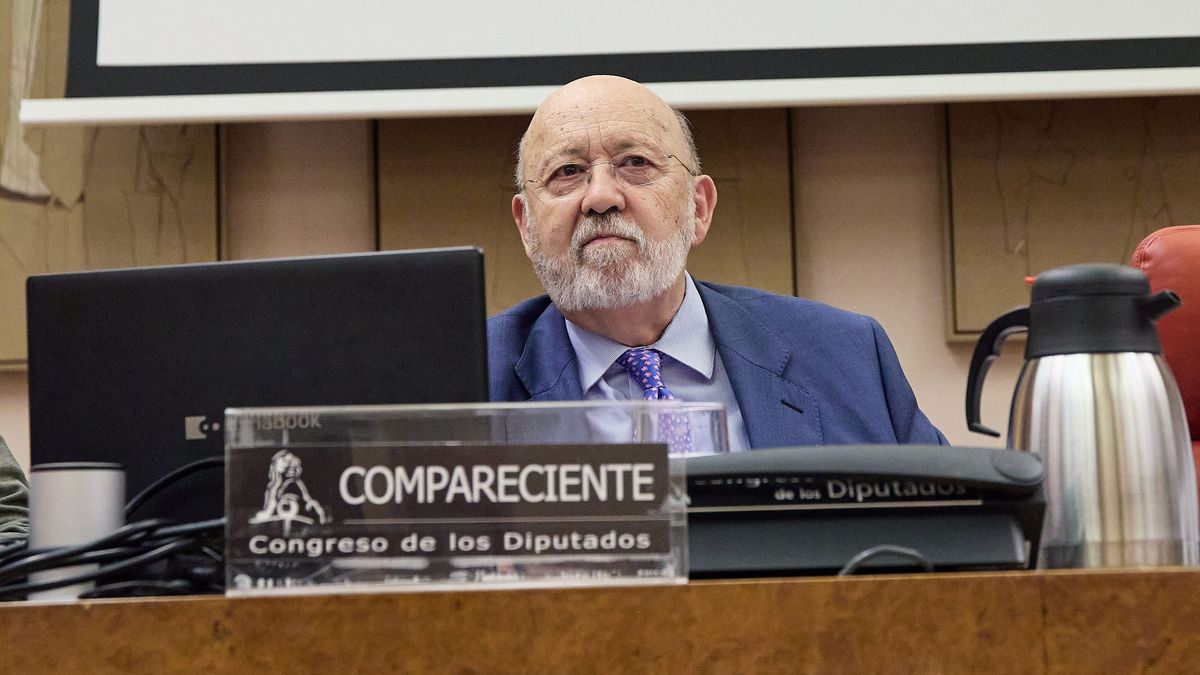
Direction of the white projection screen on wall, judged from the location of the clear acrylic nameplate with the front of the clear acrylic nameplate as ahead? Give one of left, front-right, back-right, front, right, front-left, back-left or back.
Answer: back

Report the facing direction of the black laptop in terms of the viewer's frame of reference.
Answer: facing away from the viewer

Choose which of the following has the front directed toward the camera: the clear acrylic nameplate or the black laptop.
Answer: the clear acrylic nameplate

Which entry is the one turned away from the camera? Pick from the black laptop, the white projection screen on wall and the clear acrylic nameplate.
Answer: the black laptop

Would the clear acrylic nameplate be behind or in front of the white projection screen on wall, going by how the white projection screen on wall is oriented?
in front

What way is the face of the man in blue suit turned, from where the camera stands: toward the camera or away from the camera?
toward the camera

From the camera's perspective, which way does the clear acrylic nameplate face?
toward the camera

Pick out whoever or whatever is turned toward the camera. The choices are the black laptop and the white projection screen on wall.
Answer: the white projection screen on wall

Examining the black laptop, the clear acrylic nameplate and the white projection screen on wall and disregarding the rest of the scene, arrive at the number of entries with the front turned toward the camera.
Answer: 2

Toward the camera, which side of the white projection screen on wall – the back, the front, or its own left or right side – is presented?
front

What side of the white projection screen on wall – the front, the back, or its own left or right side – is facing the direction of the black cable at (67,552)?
front

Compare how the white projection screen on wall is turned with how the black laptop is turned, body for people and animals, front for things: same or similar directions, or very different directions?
very different directions

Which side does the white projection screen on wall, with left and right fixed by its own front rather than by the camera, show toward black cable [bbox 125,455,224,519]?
front
